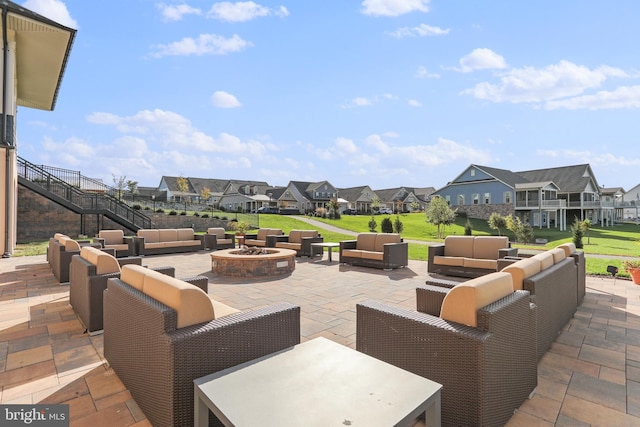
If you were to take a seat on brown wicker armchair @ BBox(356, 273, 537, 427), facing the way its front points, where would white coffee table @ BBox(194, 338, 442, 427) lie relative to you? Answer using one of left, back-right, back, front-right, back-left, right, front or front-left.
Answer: left

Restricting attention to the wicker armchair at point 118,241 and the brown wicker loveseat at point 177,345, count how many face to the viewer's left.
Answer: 0

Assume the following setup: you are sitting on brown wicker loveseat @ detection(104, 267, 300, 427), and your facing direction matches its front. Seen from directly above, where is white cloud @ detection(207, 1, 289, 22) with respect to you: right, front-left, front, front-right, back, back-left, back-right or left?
front-left

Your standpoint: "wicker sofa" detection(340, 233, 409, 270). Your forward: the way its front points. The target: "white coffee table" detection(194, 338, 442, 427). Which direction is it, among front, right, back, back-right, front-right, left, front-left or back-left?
front-left

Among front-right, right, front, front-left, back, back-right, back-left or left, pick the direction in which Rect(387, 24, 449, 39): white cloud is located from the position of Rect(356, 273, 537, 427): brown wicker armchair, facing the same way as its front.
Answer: front-right

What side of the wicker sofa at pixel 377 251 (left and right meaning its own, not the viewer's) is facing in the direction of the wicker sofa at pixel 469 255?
left

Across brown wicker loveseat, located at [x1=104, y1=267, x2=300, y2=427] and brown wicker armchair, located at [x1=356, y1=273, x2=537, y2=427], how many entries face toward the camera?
0

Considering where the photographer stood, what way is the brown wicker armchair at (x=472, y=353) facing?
facing away from the viewer and to the left of the viewer

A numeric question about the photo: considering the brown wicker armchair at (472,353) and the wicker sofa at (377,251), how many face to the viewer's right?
0
